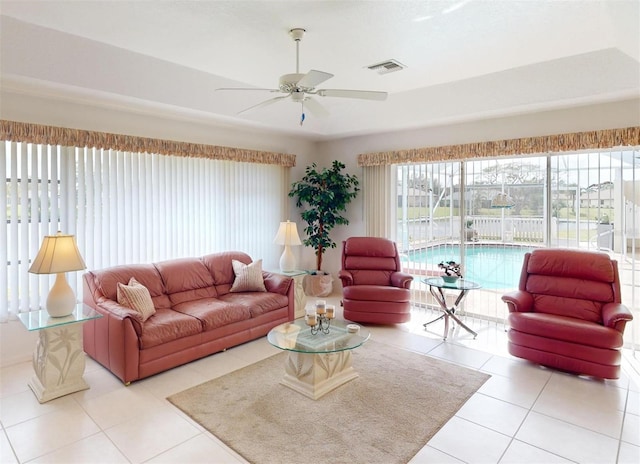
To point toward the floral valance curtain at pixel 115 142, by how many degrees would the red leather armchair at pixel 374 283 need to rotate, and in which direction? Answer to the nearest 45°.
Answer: approximately 45° to its right

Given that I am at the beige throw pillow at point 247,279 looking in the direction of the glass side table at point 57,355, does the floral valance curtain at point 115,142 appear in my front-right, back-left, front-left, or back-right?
front-right

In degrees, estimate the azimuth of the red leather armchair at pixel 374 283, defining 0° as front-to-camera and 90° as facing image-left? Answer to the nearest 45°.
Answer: approximately 0°

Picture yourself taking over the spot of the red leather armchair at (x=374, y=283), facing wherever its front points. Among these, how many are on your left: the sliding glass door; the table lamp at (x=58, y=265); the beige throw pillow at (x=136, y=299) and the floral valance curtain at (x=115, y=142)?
1

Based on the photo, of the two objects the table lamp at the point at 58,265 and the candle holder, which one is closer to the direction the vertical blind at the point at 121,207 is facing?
the candle holder

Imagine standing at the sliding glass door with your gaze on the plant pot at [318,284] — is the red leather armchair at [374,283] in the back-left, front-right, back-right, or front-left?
front-left

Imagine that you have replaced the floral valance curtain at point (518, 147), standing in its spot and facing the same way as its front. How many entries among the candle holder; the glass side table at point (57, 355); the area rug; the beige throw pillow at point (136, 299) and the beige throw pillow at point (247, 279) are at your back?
0

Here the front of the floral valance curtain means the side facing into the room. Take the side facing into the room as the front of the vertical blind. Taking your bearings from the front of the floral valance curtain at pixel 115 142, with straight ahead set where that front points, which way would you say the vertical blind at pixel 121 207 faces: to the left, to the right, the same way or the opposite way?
the same way

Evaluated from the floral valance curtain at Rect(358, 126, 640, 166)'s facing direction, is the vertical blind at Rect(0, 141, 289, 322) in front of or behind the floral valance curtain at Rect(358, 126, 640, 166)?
in front

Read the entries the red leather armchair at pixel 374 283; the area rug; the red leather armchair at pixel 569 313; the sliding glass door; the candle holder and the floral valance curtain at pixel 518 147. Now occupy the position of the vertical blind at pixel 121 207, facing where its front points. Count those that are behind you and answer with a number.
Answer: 0

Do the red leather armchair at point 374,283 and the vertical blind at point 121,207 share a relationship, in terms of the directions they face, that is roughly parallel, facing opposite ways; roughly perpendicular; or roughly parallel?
roughly perpendicular

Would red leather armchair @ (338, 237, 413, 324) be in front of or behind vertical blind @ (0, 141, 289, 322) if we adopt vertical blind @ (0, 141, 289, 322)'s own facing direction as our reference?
in front

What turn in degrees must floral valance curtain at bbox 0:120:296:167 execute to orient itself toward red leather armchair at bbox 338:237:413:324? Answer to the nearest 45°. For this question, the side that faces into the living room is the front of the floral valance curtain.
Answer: approximately 45° to its left

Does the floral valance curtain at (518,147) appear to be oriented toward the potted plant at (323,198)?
no

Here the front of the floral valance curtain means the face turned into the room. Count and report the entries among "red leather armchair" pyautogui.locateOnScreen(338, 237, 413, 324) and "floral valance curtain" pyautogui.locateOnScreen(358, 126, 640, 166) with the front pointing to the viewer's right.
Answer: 0

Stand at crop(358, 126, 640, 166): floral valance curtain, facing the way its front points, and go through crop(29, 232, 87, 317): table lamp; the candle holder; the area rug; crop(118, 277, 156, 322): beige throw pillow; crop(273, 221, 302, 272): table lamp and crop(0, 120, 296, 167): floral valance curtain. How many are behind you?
0

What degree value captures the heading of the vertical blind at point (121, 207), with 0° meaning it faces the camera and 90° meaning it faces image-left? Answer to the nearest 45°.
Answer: approximately 315°
